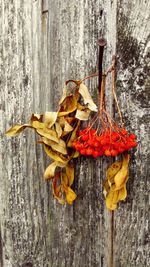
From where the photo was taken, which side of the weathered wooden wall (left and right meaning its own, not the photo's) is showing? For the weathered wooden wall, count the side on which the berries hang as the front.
front
